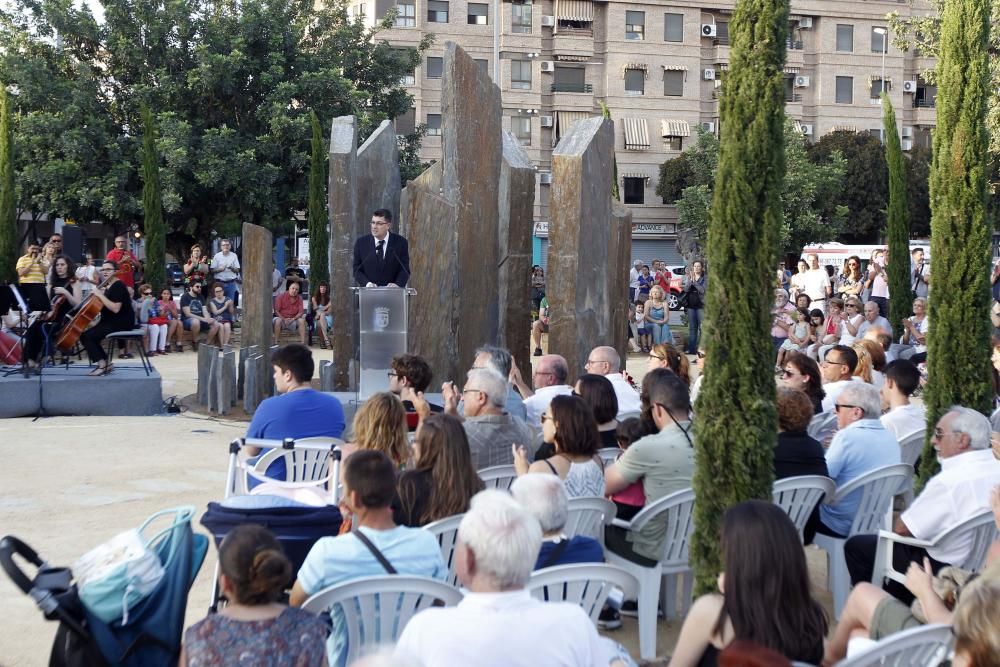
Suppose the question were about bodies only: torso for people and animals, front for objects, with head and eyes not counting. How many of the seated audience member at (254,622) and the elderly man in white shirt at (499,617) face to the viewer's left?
0

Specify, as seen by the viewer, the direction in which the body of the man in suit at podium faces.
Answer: toward the camera

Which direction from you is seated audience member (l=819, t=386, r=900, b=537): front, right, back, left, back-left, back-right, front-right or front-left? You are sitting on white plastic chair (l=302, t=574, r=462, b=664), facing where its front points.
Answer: front-right

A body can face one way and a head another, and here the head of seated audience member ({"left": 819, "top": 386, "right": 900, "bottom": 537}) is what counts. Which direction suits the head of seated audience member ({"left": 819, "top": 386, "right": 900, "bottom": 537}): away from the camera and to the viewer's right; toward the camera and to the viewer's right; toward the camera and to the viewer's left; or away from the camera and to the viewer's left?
away from the camera and to the viewer's left

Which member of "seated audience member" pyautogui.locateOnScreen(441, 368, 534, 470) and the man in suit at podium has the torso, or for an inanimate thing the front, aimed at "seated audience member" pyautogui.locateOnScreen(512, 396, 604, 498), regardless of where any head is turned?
the man in suit at podium

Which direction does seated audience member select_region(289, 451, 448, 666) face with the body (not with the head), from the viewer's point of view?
away from the camera

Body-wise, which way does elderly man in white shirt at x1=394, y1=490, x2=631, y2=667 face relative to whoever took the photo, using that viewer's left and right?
facing away from the viewer

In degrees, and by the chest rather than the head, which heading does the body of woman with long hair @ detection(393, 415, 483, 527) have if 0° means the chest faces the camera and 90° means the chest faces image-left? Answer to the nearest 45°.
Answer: approximately 135°

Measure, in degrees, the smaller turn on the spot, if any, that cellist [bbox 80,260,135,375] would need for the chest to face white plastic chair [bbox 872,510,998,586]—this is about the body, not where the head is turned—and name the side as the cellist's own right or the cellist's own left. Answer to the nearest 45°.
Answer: approximately 90° to the cellist's own left

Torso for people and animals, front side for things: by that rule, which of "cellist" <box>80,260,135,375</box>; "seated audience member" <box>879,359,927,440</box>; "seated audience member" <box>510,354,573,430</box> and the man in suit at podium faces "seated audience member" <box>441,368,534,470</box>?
the man in suit at podium

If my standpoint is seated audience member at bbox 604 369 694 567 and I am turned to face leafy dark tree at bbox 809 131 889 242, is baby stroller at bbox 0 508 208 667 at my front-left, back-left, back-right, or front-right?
back-left

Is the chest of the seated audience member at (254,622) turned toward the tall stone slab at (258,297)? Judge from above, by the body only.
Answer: yes

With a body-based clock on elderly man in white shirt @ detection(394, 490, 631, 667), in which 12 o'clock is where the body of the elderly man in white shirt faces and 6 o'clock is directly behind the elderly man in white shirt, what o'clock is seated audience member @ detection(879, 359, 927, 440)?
The seated audience member is roughly at 1 o'clock from the elderly man in white shirt.

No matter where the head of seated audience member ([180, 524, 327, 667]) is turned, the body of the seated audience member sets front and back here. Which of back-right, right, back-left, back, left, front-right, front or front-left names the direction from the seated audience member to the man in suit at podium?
front

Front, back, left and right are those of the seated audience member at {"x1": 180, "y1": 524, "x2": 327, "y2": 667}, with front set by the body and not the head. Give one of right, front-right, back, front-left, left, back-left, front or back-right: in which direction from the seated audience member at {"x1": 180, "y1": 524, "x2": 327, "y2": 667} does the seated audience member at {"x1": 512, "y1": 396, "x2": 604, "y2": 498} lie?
front-right

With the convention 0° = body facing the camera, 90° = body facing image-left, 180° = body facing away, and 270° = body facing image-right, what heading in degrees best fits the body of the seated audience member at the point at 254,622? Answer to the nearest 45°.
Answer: approximately 180°

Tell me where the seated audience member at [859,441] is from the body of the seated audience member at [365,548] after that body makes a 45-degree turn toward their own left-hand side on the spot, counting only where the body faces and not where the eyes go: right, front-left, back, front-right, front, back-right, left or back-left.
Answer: right

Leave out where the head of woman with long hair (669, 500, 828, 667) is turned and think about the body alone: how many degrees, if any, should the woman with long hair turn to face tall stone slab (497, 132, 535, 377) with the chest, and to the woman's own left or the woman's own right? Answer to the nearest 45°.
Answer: approximately 45° to the woman's own right
